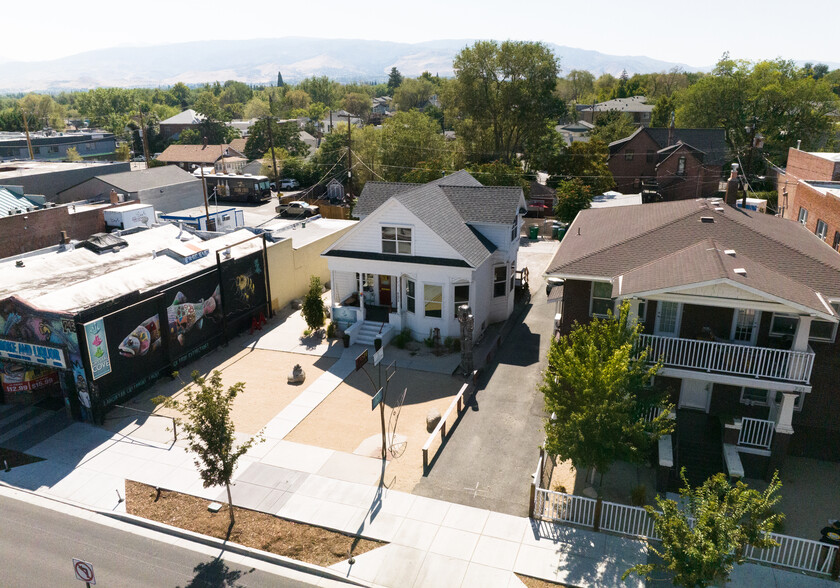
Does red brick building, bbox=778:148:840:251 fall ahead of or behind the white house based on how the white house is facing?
behind

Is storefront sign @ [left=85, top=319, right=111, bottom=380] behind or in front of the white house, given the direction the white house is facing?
in front

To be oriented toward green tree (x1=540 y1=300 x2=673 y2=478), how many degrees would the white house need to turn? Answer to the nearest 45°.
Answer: approximately 45° to its left

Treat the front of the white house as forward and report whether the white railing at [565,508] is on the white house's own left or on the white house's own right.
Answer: on the white house's own left

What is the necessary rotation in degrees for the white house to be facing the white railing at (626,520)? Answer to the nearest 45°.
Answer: approximately 45° to its left

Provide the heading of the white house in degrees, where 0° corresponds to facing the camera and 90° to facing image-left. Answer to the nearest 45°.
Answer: approximately 45°

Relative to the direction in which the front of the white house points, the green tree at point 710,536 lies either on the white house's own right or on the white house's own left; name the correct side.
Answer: on the white house's own left

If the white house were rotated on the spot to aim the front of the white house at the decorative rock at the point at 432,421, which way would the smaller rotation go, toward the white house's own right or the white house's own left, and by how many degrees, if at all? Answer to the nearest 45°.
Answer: approximately 45° to the white house's own left
